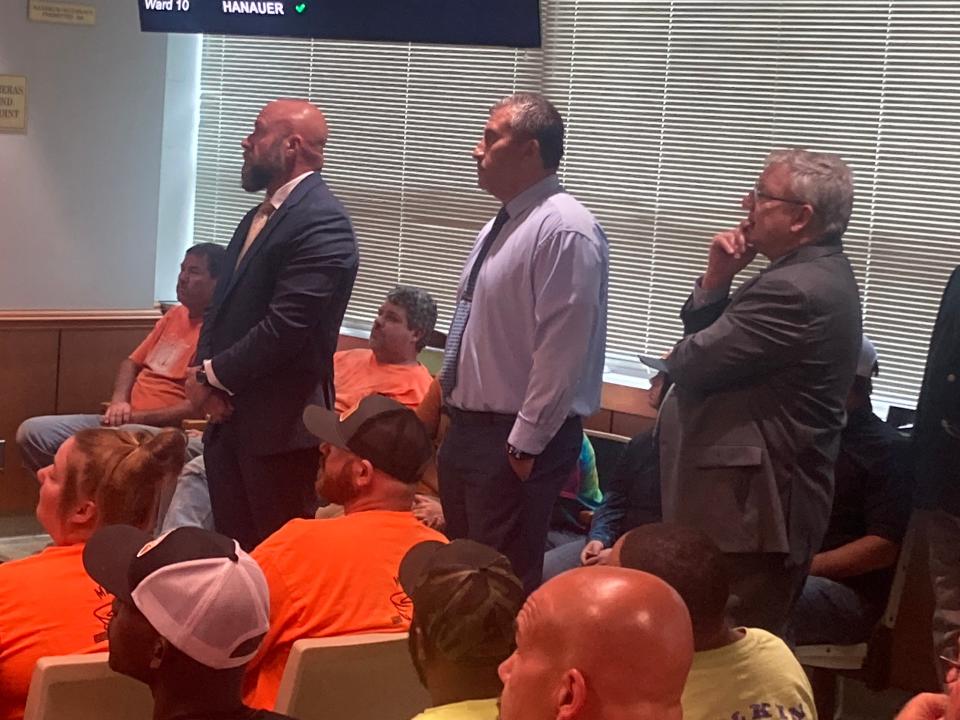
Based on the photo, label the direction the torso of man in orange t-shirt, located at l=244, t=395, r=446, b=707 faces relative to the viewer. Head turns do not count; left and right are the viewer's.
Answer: facing away from the viewer and to the left of the viewer

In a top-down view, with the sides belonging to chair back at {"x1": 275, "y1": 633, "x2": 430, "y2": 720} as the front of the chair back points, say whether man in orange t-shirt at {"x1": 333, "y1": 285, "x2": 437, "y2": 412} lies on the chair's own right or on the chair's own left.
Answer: on the chair's own right

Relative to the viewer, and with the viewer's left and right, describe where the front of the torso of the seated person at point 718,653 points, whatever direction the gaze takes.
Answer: facing away from the viewer and to the left of the viewer

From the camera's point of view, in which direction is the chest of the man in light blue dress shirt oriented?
to the viewer's left

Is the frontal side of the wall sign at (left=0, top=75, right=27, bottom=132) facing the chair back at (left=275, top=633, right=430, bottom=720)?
yes

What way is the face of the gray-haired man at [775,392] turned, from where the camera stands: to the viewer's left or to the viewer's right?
to the viewer's left

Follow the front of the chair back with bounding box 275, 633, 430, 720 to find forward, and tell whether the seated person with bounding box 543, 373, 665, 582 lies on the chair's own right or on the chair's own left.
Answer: on the chair's own right

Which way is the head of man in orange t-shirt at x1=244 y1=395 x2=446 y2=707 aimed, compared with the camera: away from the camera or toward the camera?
away from the camera

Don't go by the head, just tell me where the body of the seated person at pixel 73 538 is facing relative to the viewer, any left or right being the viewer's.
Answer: facing away from the viewer and to the left of the viewer

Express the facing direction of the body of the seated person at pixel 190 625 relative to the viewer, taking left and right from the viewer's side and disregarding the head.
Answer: facing away from the viewer and to the left of the viewer
